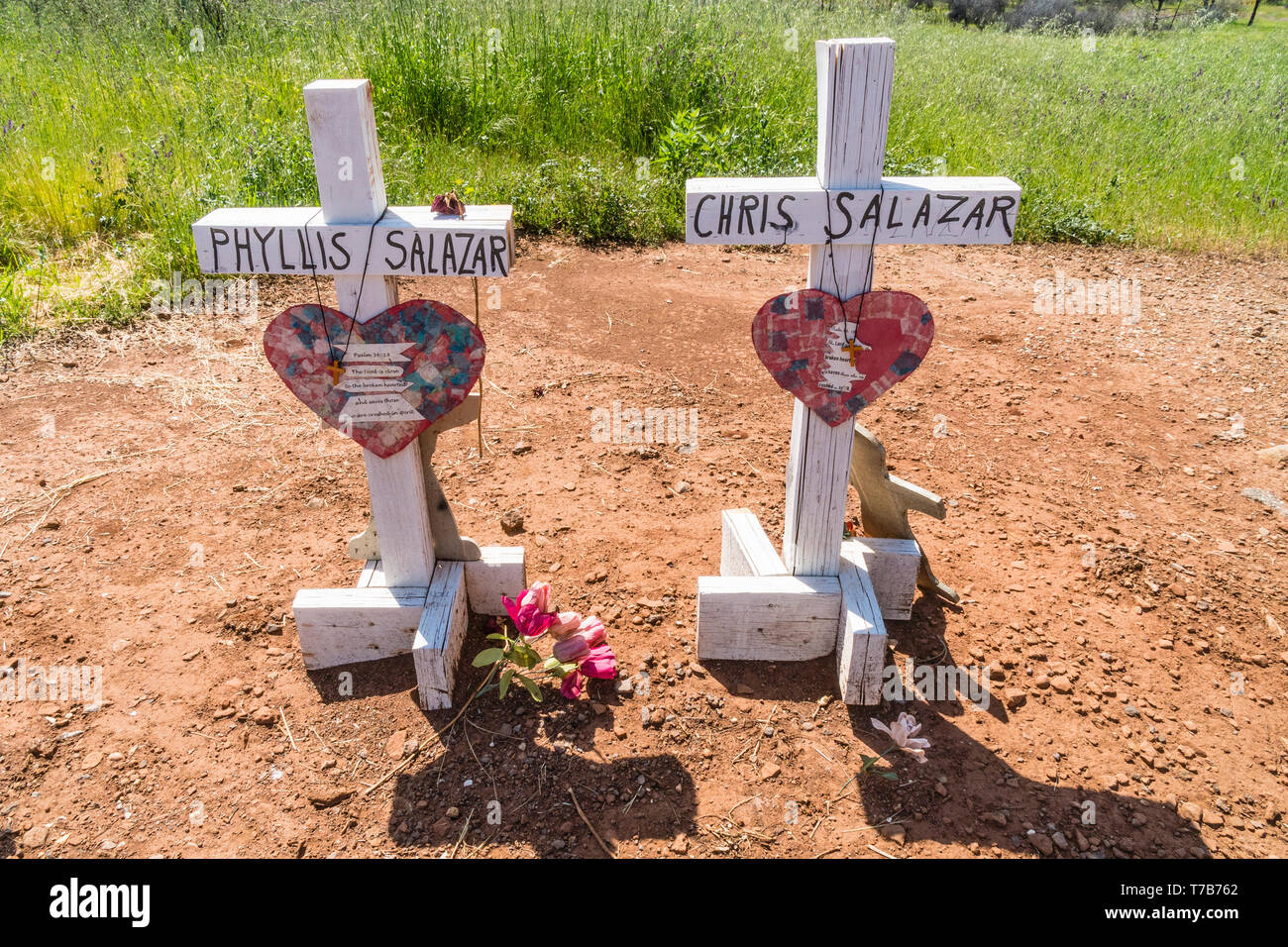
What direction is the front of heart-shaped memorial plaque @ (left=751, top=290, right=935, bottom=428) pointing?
toward the camera

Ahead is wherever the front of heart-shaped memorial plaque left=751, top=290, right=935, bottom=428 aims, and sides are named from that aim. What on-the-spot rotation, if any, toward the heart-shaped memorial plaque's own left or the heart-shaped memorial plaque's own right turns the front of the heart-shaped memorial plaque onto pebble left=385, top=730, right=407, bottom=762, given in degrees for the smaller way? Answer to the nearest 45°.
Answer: approximately 45° to the heart-shaped memorial plaque's own right

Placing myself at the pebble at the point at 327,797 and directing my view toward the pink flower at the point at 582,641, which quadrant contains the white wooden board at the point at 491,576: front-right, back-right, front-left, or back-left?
front-left

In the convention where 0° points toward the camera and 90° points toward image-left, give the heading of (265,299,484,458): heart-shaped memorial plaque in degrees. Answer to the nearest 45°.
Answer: approximately 0°

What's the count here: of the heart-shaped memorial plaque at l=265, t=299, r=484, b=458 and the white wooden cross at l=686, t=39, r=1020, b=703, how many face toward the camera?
2

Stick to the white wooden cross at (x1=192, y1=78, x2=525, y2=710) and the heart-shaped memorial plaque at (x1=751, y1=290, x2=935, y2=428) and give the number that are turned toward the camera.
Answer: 2

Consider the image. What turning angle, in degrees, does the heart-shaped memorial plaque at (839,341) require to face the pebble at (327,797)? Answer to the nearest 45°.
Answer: approximately 45° to its right

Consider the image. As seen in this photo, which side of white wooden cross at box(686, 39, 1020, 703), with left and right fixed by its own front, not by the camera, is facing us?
front

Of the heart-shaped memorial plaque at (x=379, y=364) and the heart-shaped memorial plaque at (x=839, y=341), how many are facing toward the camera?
2

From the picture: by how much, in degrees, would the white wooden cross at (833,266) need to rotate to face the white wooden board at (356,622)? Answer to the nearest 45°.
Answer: approximately 90° to its right

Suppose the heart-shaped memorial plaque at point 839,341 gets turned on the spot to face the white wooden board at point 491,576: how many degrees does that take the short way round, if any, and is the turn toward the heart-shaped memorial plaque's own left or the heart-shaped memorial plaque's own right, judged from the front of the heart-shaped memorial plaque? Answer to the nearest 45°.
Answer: approximately 90° to the heart-shaped memorial plaque's own right

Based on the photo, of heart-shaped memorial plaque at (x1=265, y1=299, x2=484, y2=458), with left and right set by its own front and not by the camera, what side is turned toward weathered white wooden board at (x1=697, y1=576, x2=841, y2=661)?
left

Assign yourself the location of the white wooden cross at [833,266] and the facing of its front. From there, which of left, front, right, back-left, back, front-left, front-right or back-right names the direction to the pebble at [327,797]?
front-right
